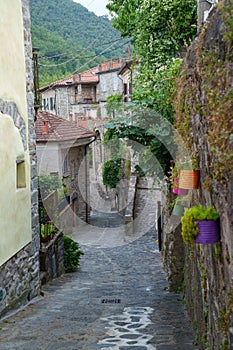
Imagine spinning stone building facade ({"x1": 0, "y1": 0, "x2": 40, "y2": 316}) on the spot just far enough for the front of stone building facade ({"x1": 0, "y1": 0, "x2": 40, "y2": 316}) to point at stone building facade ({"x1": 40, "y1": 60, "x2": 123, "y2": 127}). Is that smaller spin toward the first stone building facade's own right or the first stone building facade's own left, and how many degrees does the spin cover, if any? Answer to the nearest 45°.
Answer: approximately 90° to the first stone building facade's own left

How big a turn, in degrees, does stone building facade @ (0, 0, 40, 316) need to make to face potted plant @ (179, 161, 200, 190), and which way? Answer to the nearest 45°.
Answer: approximately 45° to its right

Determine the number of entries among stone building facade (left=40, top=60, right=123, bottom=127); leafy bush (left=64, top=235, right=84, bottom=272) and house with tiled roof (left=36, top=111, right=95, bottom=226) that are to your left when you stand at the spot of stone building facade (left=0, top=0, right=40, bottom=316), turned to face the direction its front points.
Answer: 3

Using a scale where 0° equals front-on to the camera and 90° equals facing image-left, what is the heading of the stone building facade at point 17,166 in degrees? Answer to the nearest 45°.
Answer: approximately 270°

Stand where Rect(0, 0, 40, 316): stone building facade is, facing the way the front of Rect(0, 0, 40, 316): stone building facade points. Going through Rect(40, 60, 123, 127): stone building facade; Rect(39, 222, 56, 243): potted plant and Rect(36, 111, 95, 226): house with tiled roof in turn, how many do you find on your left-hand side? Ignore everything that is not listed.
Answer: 3

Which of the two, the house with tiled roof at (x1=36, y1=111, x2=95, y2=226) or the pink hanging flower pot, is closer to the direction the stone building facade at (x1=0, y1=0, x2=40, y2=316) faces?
the pink hanging flower pot

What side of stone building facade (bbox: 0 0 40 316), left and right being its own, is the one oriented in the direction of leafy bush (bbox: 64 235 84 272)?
left

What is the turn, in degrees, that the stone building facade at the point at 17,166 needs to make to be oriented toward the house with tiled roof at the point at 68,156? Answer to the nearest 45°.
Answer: approximately 90° to its left
